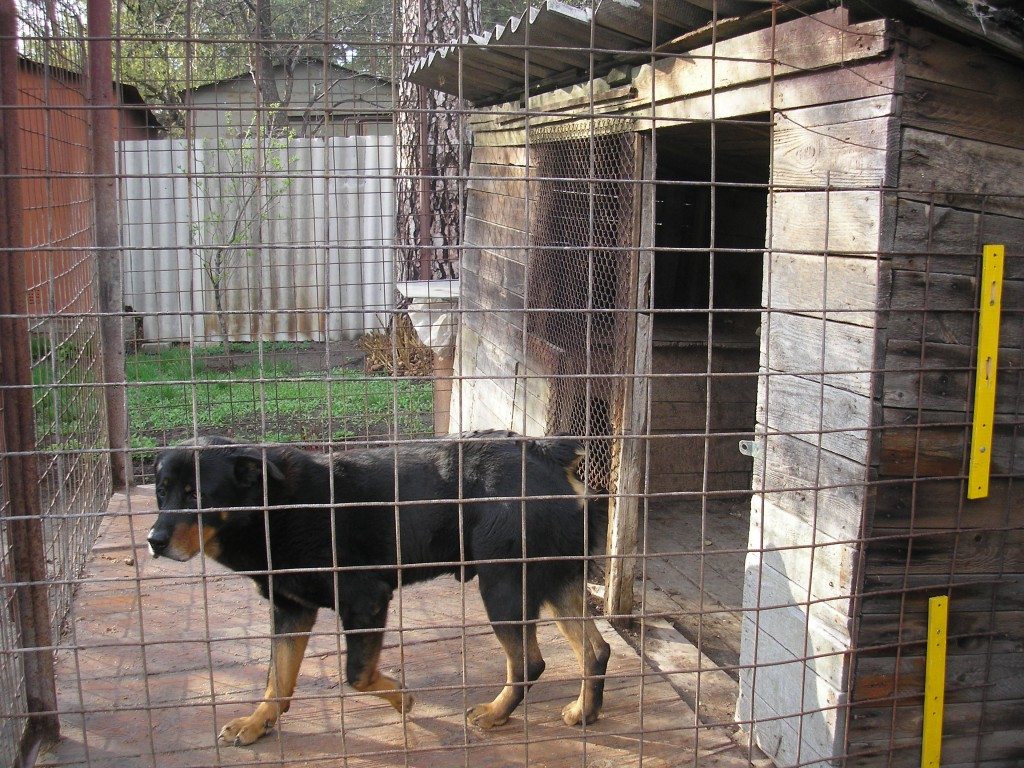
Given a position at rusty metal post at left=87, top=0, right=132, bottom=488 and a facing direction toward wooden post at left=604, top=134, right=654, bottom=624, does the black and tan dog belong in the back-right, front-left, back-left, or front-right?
front-right

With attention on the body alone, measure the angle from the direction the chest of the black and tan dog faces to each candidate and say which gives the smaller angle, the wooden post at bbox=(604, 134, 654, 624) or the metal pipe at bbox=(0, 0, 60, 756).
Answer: the metal pipe

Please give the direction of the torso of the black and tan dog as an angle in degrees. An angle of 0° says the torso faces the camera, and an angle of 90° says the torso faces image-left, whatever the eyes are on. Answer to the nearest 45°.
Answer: approximately 90°

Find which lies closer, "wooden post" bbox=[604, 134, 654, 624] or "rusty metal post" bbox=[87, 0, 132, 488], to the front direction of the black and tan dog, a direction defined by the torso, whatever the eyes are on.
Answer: the rusty metal post

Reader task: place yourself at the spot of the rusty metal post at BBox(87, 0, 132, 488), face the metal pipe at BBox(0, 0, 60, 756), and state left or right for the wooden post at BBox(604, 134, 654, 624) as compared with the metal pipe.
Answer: left

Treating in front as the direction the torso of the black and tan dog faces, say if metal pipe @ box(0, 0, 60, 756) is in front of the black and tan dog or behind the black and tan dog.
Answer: in front

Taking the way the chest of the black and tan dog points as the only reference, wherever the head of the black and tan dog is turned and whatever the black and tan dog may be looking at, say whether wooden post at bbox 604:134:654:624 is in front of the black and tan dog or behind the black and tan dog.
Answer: behind

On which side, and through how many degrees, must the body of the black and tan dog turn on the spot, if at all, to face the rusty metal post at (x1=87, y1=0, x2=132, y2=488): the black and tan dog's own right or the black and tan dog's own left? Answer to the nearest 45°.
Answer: approximately 45° to the black and tan dog's own right
